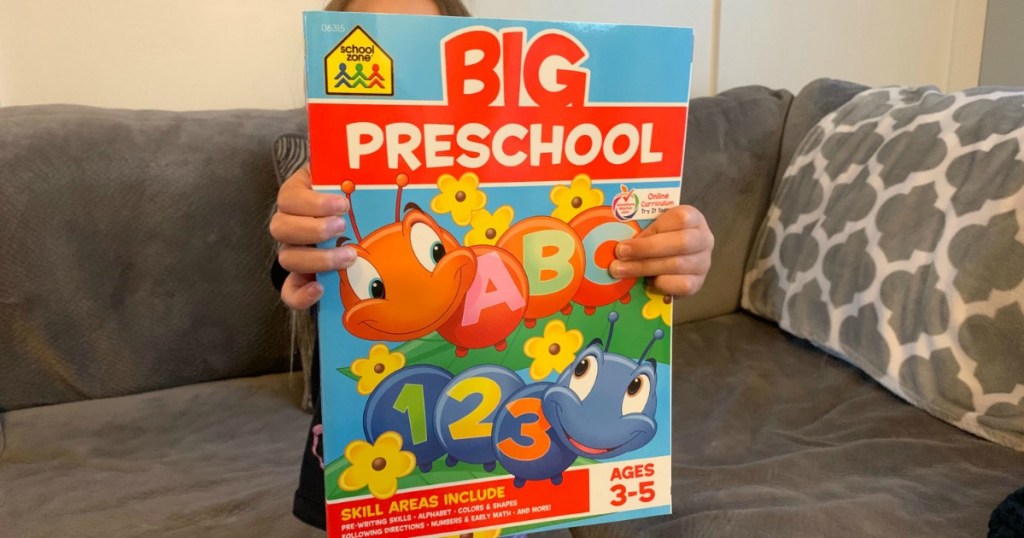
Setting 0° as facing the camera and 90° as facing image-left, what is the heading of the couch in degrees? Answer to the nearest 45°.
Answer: approximately 0°

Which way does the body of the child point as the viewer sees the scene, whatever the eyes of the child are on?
toward the camera
